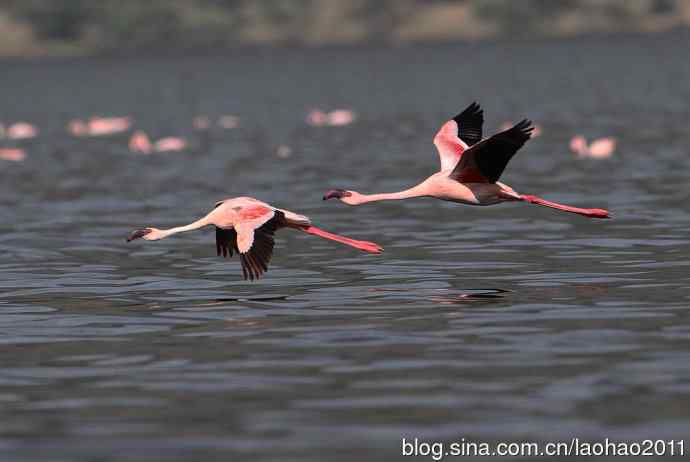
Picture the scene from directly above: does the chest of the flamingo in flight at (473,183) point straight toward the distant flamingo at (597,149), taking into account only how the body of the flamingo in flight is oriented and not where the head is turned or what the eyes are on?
no

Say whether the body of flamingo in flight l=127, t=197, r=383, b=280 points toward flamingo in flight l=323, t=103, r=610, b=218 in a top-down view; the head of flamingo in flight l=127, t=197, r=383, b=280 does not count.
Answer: no

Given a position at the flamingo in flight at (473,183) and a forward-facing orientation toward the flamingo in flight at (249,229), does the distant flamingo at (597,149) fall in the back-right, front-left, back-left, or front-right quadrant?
back-right

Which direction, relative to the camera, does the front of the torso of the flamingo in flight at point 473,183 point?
to the viewer's left

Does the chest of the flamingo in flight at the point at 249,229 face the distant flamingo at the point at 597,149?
no

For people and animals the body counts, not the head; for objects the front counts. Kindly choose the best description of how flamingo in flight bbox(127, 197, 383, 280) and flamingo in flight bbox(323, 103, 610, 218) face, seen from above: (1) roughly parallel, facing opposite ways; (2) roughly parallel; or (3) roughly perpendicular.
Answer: roughly parallel

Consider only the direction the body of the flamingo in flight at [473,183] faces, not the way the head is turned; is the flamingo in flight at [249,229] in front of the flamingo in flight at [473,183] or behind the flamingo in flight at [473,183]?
in front

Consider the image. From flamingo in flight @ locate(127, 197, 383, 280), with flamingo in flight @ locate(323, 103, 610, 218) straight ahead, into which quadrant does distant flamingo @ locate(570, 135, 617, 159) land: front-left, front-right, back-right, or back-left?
front-left

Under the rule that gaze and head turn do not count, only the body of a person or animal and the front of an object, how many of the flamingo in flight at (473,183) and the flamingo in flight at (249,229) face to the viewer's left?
2

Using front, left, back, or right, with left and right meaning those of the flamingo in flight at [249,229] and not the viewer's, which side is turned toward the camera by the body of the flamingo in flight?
left

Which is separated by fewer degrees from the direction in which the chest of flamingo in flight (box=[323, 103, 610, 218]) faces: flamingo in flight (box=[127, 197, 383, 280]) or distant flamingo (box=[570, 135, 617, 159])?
the flamingo in flight
